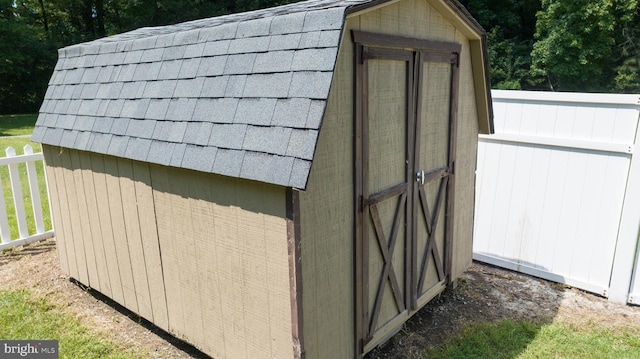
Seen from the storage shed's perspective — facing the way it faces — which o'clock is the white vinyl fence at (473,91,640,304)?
The white vinyl fence is roughly at 10 o'clock from the storage shed.

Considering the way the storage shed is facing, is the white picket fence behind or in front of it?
behind

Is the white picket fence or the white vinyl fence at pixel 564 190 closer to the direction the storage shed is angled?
the white vinyl fence

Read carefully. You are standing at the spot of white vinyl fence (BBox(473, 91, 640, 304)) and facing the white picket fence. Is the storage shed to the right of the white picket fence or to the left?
left

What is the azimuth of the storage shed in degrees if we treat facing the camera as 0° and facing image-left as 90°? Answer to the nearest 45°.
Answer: approximately 315°
